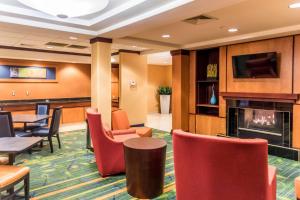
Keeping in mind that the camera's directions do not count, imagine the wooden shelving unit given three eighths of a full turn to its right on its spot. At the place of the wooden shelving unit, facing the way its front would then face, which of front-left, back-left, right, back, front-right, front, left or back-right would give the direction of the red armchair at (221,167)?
back

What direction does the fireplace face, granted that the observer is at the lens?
facing the viewer and to the left of the viewer

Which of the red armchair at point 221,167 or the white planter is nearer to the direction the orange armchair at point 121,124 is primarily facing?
the red armchair

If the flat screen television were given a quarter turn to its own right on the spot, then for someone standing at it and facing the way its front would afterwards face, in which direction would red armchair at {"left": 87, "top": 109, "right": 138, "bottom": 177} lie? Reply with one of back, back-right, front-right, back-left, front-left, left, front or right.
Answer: left

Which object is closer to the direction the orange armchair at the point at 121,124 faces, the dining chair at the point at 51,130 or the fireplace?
the fireplace

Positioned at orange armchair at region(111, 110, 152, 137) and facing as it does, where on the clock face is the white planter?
The white planter is roughly at 8 o'clock from the orange armchair.

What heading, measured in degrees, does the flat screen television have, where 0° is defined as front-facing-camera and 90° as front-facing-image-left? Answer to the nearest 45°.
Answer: approximately 45°

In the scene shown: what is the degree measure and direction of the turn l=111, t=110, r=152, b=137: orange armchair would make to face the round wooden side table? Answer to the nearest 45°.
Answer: approximately 45° to its right

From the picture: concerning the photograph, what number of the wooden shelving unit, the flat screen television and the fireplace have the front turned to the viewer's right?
0

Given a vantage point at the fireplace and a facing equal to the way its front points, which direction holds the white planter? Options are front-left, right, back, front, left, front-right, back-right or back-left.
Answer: right

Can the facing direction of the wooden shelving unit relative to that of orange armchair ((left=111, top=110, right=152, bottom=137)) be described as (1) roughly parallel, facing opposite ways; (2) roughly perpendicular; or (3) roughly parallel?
roughly perpendicular

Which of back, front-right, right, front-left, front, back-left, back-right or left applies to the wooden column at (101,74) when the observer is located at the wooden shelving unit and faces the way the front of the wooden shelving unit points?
front

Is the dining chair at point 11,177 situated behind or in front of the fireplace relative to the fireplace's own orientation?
in front

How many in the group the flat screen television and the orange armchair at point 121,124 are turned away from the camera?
0

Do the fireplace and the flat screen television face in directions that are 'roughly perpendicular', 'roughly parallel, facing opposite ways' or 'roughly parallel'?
roughly parallel

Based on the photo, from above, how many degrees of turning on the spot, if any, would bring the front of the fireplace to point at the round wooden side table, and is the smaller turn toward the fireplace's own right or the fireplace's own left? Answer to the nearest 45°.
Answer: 0° — it already faces it

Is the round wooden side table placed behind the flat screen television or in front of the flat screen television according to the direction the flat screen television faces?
in front

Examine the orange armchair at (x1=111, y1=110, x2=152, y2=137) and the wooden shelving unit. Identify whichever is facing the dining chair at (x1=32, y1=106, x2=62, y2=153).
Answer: the wooden shelving unit

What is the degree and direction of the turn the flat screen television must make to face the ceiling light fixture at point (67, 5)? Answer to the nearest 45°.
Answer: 0° — it already faces it
